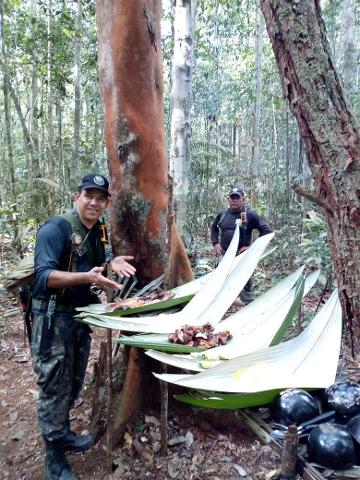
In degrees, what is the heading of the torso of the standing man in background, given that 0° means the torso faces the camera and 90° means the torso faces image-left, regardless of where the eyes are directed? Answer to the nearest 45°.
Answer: approximately 0°

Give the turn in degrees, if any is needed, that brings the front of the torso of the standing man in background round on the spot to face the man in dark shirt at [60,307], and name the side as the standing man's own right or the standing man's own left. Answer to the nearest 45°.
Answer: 0° — they already face them

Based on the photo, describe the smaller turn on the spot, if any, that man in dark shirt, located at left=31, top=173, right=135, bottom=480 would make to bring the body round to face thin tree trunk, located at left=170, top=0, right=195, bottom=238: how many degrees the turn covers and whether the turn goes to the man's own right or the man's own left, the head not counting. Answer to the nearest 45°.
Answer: approximately 90° to the man's own left

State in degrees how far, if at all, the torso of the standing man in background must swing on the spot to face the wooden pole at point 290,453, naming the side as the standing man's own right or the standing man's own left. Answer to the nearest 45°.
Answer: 0° — they already face it

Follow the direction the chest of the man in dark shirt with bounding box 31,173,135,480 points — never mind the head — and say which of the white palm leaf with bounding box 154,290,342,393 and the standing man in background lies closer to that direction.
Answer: the white palm leaf

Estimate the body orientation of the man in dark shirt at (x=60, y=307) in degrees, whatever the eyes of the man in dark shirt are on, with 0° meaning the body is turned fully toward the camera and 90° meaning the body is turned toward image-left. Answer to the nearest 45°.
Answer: approximately 315°
